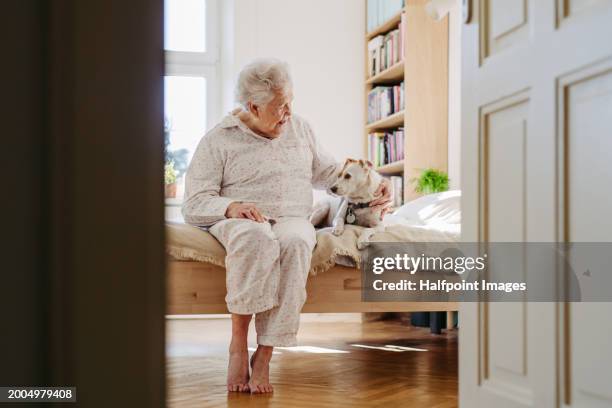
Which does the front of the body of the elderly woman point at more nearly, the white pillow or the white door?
the white door

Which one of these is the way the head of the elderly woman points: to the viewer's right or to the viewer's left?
to the viewer's right

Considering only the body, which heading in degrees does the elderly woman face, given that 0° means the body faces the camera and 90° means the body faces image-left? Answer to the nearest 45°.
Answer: approximately 0°

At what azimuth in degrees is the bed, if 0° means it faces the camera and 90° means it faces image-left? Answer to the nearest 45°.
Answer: approximately 90°

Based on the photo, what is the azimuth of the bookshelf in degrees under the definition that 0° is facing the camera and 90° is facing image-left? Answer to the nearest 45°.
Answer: approximately 45°

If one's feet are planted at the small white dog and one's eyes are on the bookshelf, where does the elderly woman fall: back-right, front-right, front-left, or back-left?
back-left
